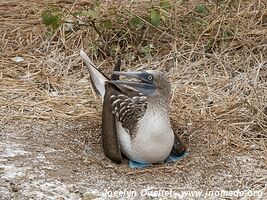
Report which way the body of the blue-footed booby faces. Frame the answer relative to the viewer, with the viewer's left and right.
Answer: facing the viewer and to the right of the viewer

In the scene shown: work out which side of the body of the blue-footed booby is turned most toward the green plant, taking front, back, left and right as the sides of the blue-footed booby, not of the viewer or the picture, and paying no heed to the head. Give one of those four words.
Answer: back
